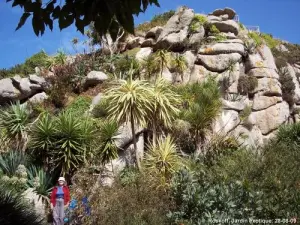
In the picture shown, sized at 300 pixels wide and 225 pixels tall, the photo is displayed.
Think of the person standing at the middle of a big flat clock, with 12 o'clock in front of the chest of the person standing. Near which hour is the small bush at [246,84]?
The small bush is roughly at 8 o'clock from the person standing.

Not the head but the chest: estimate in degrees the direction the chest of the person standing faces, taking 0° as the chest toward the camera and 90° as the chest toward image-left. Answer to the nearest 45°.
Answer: approximately 0°

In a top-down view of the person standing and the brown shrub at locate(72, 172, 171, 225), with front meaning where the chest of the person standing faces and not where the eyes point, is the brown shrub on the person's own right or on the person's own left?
on the person's own left

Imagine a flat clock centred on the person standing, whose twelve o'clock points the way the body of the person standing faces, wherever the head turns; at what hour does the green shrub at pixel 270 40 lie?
The green shrub is roughly at 8 o'clock from the person standing.

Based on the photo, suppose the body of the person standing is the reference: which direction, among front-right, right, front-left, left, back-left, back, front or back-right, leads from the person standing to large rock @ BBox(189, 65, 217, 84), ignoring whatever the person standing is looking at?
back-left

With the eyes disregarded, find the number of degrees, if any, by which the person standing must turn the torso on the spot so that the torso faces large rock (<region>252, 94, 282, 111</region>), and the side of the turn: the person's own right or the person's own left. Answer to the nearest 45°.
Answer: approximately 135° to the person's own left

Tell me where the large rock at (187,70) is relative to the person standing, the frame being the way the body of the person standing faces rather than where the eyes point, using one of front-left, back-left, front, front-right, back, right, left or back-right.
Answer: back-left

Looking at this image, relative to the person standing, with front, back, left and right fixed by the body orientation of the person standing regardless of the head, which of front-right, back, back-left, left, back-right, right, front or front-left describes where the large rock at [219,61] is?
back-left
